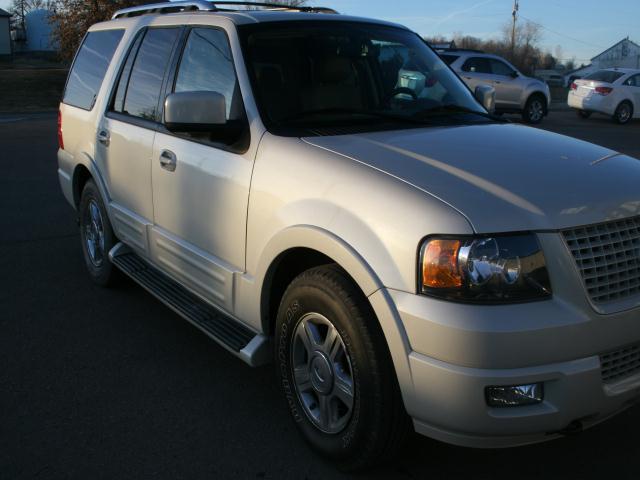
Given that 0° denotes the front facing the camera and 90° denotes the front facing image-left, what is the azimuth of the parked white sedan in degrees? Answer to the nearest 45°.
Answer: approximately 225°

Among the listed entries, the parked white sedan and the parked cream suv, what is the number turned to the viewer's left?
0

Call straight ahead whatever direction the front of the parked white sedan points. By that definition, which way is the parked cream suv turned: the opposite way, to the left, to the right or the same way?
to the right

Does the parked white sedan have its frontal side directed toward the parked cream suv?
no

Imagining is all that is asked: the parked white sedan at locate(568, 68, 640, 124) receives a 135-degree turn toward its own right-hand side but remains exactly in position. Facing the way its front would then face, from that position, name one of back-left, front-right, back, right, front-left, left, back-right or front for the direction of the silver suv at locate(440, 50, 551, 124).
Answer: front-right

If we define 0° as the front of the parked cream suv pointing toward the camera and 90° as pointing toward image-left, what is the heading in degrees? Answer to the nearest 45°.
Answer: approximately 315°

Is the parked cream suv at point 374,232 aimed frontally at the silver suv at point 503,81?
no
